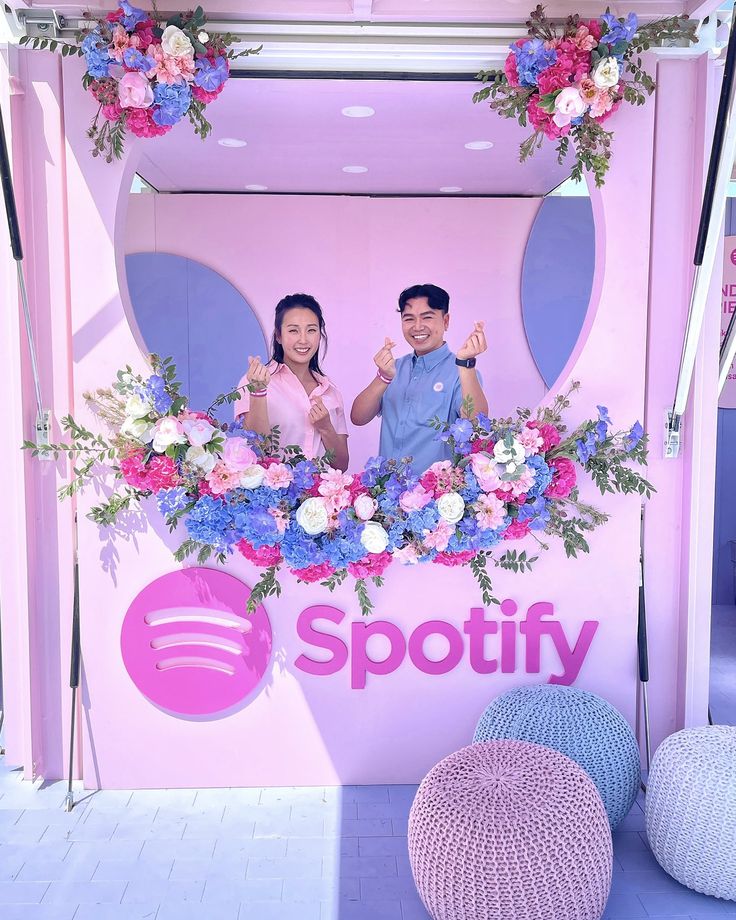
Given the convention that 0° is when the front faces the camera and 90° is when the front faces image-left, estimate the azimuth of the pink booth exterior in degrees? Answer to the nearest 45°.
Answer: approximately 0°
